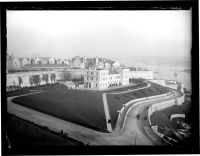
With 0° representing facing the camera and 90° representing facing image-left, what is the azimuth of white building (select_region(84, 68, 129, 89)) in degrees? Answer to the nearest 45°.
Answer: approximately 315°
